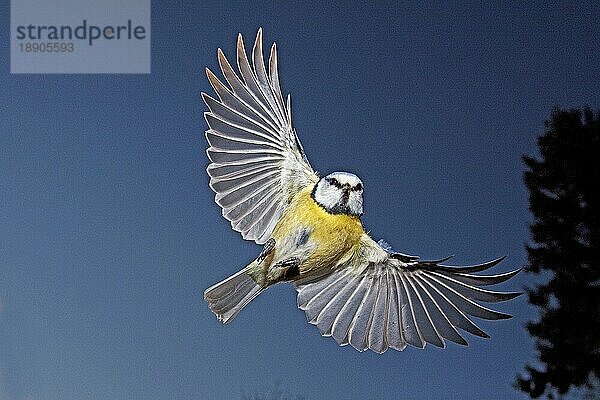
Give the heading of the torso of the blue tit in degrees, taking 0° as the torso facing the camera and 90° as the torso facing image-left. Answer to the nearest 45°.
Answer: approximately 315°
